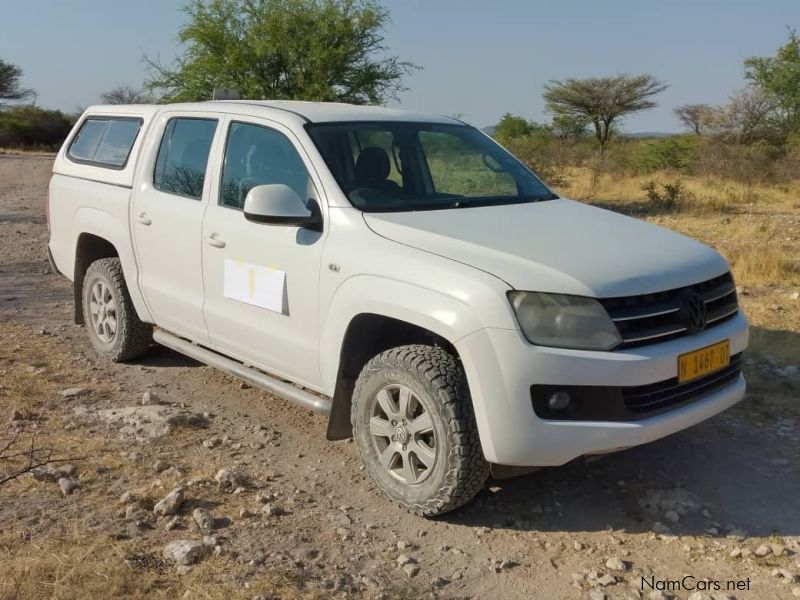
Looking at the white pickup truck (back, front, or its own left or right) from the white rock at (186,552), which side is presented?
right

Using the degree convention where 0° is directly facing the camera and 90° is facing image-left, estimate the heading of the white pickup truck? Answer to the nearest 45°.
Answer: approximately 315°

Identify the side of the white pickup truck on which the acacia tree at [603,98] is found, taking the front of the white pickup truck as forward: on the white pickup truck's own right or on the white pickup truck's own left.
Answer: on the white pickup truck's own left

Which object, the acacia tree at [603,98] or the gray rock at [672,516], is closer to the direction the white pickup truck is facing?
the gray rock

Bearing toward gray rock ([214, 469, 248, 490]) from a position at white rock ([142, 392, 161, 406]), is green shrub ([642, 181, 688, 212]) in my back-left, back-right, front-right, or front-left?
back-left

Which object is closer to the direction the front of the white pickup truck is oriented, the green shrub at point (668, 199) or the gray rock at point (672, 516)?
the gray rock

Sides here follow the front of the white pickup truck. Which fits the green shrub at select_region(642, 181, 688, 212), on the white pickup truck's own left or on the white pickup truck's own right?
on the white pickup truck's own left

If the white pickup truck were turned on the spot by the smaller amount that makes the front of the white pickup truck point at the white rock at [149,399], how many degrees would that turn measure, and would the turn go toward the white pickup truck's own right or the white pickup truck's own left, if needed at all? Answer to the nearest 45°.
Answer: approximately 180°

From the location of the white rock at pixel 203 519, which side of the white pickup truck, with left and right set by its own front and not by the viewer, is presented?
right

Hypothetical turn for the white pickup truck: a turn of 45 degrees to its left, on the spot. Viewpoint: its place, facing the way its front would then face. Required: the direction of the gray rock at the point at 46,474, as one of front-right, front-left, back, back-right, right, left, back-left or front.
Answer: back

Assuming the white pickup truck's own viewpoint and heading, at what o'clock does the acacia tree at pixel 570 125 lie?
The acacia tree is roughly at 8 o'clock from the white pickup truck.

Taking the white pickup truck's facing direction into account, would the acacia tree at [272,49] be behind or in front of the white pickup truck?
behind
